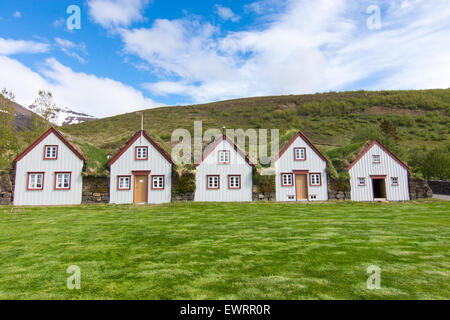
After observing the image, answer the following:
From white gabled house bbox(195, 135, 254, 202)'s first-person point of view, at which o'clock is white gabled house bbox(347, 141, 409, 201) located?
white gabled house bbox(347, 141, 409, 201) is roughly at 9 o'clock from white gabled house bbox(195, 135, 254, 202).

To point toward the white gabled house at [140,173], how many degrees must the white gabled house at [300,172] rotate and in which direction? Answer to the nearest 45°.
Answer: approximately 90° to its right

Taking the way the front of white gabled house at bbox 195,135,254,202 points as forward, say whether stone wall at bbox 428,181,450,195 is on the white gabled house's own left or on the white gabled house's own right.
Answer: on the white gabled house's own left

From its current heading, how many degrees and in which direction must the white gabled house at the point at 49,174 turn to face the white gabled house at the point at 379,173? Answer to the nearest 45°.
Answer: approximately 45° to its left

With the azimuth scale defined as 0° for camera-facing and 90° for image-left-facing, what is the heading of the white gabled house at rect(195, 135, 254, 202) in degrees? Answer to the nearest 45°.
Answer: approximately 0°

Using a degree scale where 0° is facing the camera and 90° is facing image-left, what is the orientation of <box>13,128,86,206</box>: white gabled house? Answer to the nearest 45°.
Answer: approximately 0°

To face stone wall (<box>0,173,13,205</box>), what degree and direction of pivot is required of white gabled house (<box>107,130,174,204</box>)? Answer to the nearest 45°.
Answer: approximately 90° to its right

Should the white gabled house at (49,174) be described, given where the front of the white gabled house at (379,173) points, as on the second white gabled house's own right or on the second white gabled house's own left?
on the second white gabled house's own right

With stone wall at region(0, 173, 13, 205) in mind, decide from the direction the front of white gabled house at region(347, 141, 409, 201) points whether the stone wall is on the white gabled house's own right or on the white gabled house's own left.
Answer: on the white gabled house's own right
